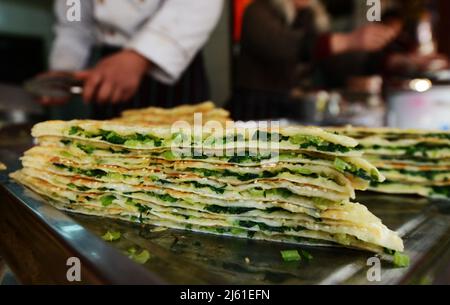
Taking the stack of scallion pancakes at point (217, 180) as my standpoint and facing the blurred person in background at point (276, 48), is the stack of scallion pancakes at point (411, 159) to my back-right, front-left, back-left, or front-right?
front-right

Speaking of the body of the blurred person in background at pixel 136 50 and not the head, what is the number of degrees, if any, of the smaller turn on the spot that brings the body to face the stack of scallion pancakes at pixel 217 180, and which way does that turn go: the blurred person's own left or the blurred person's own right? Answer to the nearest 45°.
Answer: approximately 45° to the blurred person's own left

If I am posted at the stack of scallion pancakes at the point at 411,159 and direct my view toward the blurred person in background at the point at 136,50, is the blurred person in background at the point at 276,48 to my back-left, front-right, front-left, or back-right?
front-right

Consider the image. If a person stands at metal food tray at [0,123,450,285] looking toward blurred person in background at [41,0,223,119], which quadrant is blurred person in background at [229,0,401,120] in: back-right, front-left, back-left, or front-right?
front-right

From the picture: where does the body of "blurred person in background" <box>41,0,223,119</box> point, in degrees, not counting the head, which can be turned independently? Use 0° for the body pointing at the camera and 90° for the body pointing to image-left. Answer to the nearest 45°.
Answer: approximately 45°

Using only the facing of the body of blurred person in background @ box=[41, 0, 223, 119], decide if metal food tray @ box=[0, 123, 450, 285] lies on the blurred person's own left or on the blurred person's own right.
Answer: on the blurred person's own left

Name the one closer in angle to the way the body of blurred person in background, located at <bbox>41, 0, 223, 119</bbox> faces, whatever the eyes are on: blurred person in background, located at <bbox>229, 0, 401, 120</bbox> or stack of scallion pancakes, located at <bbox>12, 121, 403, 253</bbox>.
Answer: the stack of scallion pancakes

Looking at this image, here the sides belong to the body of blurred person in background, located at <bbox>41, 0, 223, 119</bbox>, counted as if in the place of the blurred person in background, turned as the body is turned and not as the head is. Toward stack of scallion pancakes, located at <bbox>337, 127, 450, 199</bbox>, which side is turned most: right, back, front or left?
left

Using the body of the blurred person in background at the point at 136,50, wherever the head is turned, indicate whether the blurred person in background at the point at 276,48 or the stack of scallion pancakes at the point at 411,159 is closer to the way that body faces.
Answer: the stack of scallion pancakes
